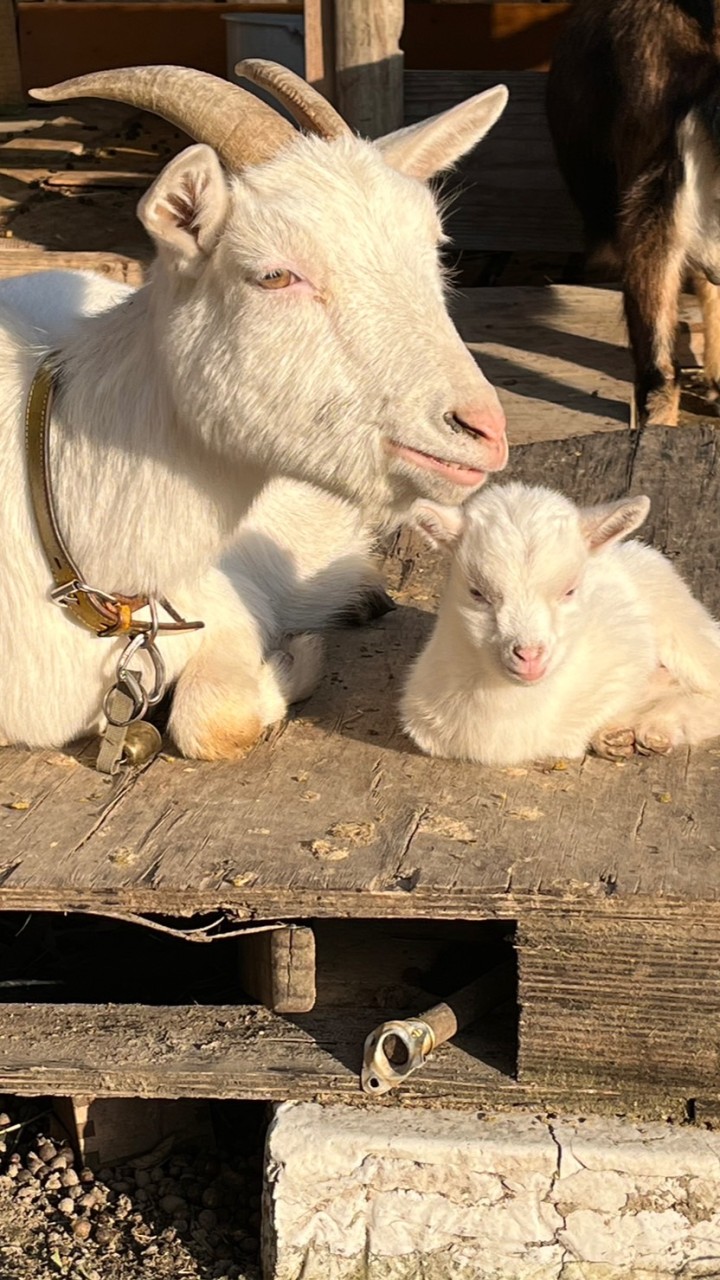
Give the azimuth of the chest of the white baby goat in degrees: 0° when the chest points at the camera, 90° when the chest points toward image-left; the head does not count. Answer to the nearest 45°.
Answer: approximately 45°

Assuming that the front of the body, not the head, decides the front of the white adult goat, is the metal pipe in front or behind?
in front

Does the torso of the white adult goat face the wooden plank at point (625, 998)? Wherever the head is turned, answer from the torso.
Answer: yes

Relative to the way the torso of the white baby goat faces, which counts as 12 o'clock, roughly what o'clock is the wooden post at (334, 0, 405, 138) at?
The wooden post is roughly at 4 o'clock from the white baby goat.

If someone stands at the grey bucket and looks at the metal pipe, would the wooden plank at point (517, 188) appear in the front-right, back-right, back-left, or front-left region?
front-left

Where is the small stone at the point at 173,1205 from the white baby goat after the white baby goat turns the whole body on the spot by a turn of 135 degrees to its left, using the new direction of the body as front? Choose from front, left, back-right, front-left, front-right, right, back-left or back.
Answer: back-right

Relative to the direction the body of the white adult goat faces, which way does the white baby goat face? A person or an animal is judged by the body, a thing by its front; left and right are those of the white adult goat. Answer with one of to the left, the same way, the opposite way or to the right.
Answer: to the right

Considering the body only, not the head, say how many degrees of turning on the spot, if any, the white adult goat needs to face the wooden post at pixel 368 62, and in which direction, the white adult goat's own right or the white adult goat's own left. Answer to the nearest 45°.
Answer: approximately 135° to the white adult goat's own left

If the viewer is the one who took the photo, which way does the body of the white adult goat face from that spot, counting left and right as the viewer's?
facing the viewer and to the right of the viewer

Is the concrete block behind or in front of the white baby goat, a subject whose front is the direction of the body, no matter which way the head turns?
in front

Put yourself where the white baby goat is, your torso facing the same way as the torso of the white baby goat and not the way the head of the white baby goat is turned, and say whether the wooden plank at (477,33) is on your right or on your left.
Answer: on your right
